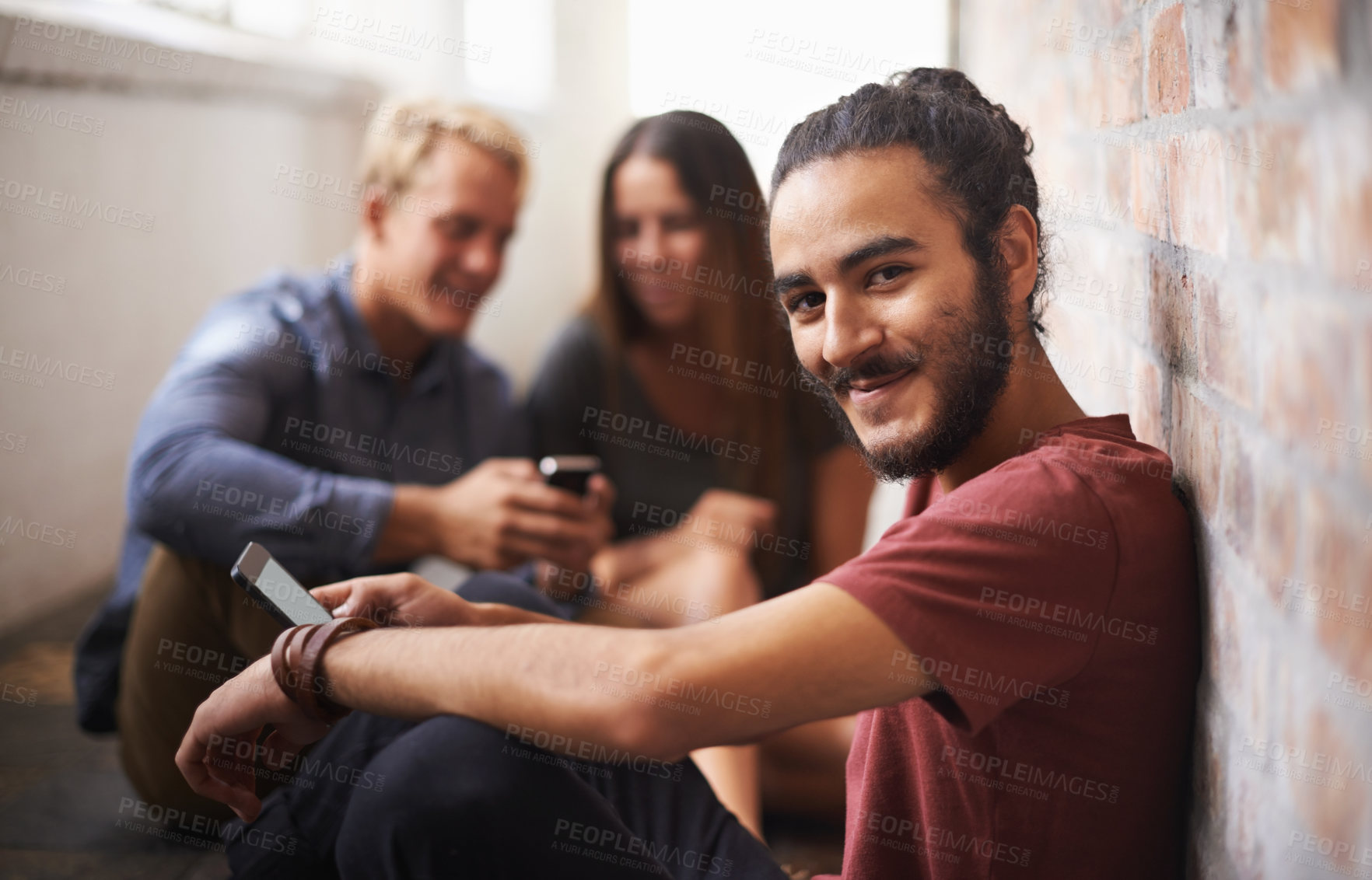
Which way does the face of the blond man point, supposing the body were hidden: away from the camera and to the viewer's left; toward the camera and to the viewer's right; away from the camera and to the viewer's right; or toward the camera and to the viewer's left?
toward the camera and to the viewer's right

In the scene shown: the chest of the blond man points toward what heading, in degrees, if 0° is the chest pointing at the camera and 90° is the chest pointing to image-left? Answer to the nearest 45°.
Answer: approximately 315°
